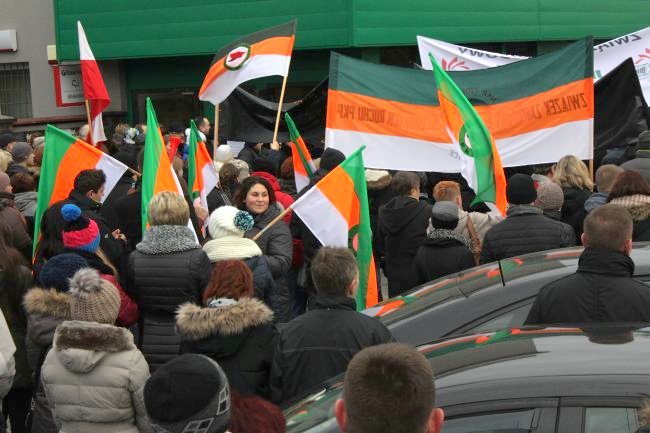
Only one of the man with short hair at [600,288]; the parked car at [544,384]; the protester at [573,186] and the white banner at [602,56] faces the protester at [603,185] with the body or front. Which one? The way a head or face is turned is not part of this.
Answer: the man with short hair

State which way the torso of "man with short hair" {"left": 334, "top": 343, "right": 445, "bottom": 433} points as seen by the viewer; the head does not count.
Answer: away from the camera

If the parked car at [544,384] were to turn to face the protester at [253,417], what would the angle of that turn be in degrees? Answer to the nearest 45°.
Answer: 0° — it already faces them

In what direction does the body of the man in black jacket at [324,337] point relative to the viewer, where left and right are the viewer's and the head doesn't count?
facing away from the viewer

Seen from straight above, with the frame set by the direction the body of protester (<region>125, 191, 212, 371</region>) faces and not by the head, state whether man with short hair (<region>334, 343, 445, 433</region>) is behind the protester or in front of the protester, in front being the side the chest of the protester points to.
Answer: behind

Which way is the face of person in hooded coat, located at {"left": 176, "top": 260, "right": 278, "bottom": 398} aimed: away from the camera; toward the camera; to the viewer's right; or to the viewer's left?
away from the camera

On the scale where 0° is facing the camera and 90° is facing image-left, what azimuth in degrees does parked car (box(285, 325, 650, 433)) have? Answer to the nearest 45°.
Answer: approximately 90°

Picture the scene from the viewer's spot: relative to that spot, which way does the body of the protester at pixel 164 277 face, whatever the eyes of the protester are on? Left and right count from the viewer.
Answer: facing away from the viewer

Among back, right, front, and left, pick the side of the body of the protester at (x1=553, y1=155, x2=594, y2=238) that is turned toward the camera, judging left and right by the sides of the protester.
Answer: back

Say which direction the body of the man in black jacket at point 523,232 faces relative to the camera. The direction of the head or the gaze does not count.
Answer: away from the camera

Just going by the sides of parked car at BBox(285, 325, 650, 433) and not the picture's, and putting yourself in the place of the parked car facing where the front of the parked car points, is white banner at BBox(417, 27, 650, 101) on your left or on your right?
on your right

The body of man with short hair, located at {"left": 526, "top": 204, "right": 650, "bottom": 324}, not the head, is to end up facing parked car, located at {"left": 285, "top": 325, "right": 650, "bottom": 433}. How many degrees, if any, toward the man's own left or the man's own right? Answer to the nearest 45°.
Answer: approximately 180°

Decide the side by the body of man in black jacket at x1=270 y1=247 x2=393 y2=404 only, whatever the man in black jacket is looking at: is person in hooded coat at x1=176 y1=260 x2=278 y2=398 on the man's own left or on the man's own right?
on the man's own left

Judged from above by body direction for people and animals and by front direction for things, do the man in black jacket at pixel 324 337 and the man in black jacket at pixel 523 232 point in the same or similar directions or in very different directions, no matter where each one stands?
same or similar directions

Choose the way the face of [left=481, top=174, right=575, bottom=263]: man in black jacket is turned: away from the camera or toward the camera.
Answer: away from the camera

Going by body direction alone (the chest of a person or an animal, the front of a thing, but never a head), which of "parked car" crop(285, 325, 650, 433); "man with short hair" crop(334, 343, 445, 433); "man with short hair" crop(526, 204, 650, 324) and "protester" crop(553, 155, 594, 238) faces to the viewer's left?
the parked car

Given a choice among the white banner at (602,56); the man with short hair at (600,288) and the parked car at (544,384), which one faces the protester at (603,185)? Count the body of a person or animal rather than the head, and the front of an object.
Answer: the man with short hair
